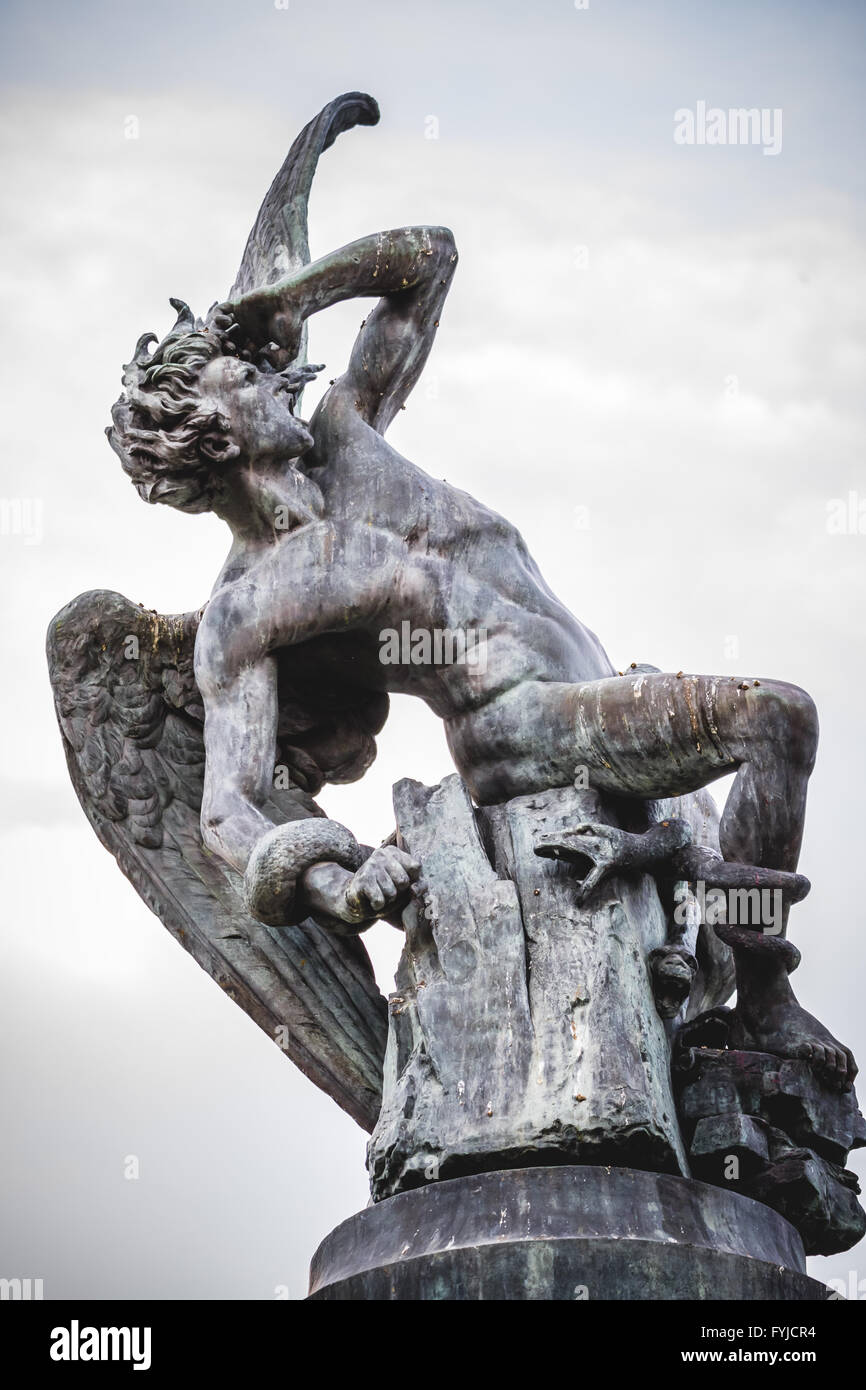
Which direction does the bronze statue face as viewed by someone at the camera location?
facing the viewer and to the right of the viewer
